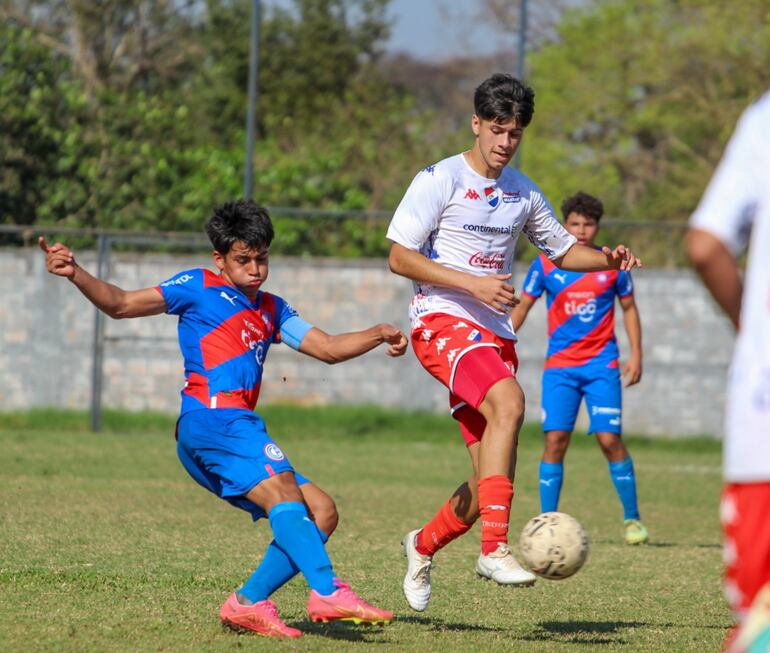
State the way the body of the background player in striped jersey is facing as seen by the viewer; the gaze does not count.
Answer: toward the camera

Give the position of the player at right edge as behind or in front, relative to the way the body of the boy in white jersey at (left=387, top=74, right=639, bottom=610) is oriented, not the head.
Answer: in front

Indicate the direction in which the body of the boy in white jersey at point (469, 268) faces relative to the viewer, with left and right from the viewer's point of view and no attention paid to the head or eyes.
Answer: facing the viewer and to the right of the viewer

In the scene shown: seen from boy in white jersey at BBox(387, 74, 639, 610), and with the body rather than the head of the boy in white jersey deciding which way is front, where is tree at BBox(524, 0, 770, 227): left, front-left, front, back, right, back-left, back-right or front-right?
back-left

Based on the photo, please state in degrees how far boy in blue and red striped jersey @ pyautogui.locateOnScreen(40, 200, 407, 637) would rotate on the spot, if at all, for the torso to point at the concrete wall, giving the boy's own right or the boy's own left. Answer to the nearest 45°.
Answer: approximately 135° to the boy's own left

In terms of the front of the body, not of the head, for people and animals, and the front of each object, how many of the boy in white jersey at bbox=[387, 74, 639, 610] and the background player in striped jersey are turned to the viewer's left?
0

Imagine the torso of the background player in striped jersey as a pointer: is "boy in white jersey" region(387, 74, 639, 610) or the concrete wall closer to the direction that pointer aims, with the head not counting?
the boy in white jersey

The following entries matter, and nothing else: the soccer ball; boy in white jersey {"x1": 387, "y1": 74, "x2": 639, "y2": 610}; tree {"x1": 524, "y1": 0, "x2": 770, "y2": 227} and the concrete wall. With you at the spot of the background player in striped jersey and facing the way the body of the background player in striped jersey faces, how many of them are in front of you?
2

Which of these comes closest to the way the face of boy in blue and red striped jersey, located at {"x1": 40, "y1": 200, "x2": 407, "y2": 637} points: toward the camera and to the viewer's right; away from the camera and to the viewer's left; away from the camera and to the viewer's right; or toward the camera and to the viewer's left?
toward the camera and to the viewer's right

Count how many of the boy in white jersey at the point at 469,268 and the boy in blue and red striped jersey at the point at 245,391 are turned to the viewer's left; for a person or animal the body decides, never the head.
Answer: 0

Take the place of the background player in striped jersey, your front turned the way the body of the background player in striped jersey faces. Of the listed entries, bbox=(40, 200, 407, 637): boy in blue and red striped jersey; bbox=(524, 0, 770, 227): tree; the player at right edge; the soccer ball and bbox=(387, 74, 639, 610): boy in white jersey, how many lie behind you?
1

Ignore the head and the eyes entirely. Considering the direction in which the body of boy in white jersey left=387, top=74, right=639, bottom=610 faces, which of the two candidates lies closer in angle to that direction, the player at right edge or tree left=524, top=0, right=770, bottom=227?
the player at right edge

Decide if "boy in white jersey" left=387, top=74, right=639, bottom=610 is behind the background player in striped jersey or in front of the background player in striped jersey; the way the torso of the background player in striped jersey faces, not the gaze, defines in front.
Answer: in front

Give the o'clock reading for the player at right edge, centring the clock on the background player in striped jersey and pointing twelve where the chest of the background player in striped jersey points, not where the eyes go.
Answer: The player at right edge is roughly at 12 o'clock from the background player in striped jersey.
